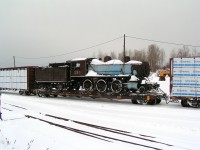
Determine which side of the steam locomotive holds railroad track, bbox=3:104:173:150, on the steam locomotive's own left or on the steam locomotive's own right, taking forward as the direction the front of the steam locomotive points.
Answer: on the steam locomotive's own right
